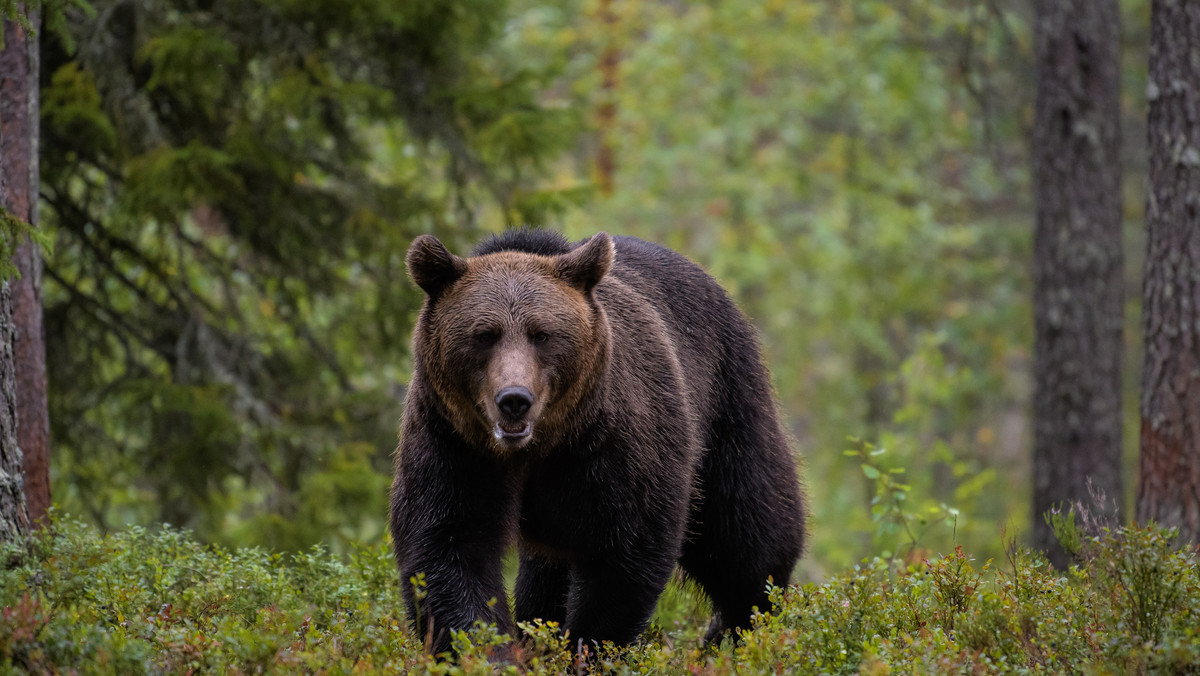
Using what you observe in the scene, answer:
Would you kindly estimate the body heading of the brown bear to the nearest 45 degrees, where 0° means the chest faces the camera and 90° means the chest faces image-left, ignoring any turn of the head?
approximately 45°

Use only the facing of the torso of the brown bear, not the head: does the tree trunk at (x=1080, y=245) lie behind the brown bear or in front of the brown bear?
behind

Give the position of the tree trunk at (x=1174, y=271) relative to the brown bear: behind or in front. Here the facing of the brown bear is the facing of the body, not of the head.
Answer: behind

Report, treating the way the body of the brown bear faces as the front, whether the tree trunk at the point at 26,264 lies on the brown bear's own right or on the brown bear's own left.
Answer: on the brown bear's own right
